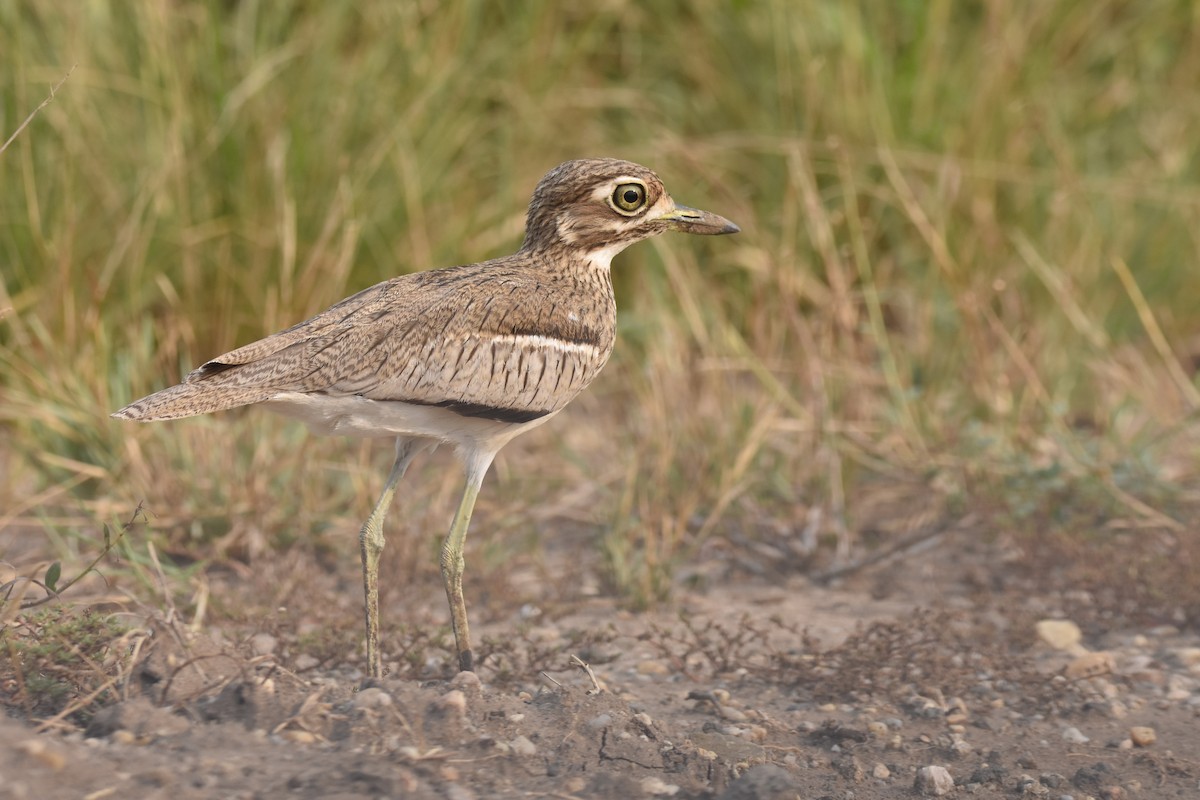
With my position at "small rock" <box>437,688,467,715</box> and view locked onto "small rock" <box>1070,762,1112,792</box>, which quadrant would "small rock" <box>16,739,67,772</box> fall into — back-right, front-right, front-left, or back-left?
back-right

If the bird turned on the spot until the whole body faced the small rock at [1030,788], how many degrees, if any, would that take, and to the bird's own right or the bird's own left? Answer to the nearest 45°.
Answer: approximately 45° to the bird's own right

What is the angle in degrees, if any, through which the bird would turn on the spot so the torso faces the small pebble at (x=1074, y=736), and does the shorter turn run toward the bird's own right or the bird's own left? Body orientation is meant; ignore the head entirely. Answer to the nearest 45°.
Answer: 0° — it already faces it

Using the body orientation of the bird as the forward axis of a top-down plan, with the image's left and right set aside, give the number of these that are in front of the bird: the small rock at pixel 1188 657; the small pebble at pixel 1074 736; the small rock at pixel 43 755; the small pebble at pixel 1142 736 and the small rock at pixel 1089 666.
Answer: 4

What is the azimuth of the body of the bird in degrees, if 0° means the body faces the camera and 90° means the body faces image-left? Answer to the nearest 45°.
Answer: approximately 270°

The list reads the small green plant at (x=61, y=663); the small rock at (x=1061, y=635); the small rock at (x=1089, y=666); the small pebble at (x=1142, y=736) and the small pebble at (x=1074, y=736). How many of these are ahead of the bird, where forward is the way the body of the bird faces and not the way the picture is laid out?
4

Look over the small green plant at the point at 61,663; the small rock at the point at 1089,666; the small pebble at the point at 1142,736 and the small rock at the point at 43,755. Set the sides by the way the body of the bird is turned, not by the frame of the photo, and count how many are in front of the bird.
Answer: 2

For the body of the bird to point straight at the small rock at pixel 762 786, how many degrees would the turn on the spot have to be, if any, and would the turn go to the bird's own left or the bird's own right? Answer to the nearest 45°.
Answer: approximately 45° to the bird's own right

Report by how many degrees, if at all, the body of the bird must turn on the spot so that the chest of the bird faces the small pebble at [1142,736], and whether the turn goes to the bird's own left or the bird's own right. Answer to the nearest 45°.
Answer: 0° — it already faces it

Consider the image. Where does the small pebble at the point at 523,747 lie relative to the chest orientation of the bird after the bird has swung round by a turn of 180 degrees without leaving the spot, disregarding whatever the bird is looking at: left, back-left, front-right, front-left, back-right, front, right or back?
left

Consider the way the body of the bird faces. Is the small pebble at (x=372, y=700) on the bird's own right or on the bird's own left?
on the bird's own right

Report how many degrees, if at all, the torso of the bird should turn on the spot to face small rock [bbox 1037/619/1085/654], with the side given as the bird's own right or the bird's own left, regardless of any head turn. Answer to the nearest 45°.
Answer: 0° — it already faces it

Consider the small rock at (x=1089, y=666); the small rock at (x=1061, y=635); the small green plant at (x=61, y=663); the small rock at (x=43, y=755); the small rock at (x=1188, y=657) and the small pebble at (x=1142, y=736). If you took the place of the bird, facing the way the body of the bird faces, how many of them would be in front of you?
4

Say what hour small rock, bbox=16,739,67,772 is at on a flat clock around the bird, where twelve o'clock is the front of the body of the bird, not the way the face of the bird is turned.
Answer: The small rock is roughly at 4 o'clock from the bird.

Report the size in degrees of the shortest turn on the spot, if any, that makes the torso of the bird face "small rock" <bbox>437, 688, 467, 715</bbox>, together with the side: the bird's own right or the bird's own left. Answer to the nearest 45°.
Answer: approximately 90° to the bird's own right

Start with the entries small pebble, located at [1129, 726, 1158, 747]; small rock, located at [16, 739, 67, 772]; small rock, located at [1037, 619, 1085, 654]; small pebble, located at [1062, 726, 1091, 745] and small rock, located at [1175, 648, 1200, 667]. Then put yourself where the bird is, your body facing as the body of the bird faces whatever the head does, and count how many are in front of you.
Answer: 4
